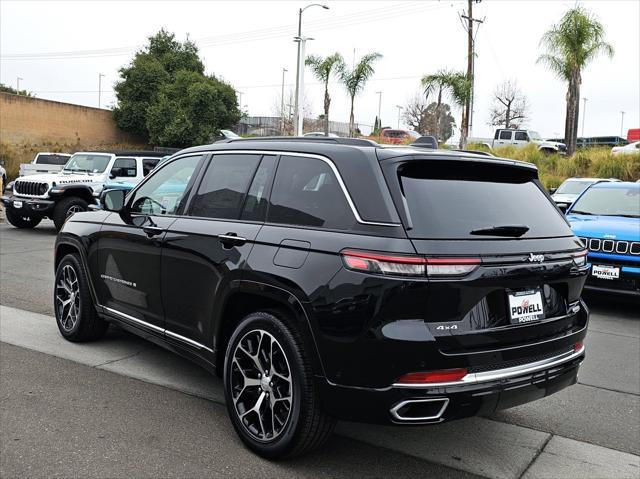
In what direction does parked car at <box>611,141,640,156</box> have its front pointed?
to the viewer's left

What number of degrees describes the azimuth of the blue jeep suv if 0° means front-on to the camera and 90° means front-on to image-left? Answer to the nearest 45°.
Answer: approximately 45°

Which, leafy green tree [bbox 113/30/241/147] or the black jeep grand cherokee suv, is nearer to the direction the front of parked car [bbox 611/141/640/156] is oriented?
the leafy green tree

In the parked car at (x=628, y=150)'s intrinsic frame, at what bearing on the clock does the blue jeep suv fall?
The blue jeep suv is roughly at 9 o'clock from the parked car.

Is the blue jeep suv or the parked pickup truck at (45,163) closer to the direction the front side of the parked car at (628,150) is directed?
the parked pickup truck

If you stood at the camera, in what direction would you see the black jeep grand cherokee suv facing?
facing away from the viewer and to the left of the viewer

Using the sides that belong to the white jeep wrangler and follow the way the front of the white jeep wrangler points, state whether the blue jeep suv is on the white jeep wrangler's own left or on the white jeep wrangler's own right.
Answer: on the white jeep wrangler's own left

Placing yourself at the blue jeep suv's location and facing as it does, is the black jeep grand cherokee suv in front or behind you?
in front
